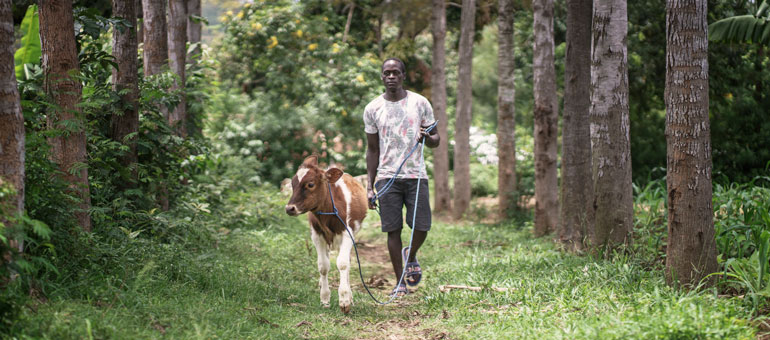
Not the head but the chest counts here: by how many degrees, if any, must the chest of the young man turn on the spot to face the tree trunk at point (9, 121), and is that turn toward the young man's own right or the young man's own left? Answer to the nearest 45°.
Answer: approximately 45° to the young man's own right

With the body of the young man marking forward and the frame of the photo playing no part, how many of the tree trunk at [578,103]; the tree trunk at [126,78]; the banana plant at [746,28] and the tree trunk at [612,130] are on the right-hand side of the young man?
1

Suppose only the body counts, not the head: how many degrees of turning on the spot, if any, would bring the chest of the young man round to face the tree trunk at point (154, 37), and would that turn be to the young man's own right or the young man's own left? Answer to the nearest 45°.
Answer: approximately 135° to the young man's own right

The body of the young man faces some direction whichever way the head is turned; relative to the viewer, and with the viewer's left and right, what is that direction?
facing the viewer

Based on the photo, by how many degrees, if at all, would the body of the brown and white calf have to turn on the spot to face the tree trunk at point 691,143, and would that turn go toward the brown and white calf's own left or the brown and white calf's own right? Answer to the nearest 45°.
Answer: approximately 90° to the brown and white calf's own left

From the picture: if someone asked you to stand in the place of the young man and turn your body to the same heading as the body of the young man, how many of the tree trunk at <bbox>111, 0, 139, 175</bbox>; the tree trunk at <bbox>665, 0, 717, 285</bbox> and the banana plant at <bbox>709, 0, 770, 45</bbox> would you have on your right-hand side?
1

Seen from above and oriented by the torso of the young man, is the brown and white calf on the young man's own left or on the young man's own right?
on the young man's own right

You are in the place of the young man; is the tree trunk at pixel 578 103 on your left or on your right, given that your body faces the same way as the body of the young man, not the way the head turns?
on your left

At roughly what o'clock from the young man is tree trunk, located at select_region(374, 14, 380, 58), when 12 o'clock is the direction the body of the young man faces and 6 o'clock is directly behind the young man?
The tree trunk is roughly at 6 o'clock from the young man.

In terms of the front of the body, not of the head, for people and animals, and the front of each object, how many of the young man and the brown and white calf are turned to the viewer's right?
0

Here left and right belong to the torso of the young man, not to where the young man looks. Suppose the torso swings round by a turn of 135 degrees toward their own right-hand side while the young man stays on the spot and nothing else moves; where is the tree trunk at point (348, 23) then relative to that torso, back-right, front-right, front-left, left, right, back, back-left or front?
front-right

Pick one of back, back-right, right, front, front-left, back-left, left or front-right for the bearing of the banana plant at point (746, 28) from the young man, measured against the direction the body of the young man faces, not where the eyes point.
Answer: back-left

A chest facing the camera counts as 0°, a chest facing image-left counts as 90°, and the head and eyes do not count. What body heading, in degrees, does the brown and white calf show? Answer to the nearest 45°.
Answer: approximately 45°

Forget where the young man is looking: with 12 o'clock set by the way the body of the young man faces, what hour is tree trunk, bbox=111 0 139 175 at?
The tree trunk is roughly at 5 o'clock from the young man.

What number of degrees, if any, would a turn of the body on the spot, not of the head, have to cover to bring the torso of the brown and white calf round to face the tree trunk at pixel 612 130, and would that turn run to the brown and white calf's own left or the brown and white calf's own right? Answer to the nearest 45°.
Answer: approximately 135° to the brown and white calf's own left

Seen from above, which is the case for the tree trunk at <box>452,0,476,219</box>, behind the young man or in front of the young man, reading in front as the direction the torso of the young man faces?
behind
